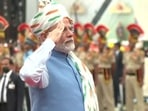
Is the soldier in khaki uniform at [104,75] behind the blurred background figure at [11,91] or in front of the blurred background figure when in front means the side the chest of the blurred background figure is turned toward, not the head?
behind

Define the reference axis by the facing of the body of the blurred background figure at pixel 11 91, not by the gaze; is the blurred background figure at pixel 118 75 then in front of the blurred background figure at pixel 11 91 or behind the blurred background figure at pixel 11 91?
behind

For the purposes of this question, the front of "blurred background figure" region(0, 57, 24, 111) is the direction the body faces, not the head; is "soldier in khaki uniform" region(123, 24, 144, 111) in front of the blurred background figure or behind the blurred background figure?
behind

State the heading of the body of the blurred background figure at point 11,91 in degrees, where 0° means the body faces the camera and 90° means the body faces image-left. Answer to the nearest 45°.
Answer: approximately 45°
